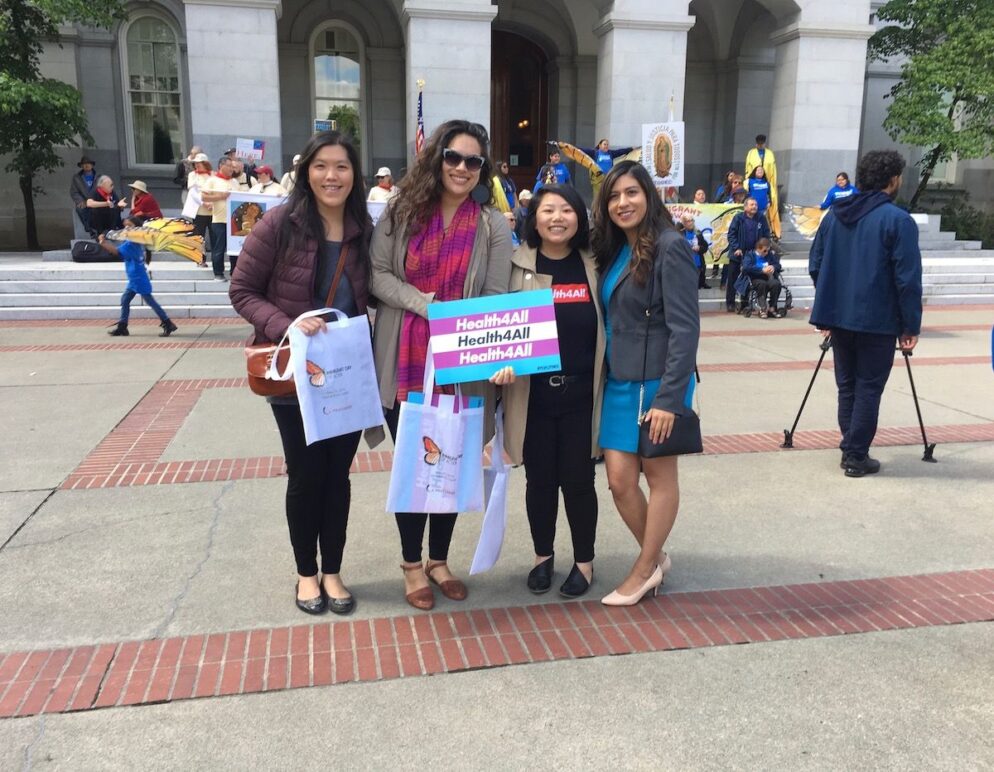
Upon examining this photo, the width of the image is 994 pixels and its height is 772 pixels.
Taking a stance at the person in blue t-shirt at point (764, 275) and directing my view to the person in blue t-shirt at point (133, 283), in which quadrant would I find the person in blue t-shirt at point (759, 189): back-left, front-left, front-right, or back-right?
back-right

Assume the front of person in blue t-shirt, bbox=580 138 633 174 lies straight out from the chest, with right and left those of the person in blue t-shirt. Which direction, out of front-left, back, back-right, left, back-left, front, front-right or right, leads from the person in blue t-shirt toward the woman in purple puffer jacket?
front

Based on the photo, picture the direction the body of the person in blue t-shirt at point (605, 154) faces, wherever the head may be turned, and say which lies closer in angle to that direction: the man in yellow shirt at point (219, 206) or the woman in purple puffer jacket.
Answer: the woman in purple puffer jacket

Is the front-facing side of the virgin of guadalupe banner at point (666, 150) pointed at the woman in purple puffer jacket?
yes

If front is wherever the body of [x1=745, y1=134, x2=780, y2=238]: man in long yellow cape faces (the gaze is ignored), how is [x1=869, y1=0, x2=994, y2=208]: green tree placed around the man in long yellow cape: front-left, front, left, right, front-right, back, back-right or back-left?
back-left

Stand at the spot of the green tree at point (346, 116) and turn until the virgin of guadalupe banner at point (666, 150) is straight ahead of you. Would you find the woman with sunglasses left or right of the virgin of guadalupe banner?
right

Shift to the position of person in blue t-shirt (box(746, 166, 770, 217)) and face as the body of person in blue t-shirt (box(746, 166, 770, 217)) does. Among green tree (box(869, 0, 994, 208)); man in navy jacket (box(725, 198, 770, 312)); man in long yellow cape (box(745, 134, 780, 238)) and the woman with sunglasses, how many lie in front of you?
2

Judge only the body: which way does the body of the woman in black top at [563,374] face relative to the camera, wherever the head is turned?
toward the camera

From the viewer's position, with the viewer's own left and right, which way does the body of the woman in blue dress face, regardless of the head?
facing the viewer and to the left of the viewer

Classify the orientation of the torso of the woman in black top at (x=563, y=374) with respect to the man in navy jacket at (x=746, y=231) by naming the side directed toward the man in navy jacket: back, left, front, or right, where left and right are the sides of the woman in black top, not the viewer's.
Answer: back

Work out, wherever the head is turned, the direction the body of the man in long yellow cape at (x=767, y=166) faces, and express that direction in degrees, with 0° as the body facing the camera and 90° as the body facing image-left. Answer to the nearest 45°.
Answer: approximately 0°

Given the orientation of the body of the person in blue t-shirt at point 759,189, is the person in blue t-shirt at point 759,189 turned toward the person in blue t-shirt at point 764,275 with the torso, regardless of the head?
yes

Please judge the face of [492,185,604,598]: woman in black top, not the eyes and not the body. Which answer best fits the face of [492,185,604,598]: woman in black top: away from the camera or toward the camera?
toward the camera

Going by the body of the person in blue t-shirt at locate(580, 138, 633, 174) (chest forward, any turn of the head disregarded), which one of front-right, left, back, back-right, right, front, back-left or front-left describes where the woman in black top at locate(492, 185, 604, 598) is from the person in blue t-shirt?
front

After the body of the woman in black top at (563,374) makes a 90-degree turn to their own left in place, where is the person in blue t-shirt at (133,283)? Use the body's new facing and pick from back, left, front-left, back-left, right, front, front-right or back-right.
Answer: back-left

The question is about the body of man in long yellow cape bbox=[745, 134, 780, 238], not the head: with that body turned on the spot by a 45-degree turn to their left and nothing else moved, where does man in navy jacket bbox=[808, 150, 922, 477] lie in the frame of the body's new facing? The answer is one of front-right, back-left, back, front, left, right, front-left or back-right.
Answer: front-right

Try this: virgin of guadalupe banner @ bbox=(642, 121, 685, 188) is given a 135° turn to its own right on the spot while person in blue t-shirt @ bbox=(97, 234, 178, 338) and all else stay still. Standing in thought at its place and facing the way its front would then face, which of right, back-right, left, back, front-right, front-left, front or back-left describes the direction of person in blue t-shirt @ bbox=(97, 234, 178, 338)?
left

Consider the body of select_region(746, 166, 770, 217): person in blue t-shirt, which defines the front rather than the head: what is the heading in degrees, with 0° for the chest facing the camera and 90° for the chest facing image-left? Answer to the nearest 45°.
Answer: approximately 0°
